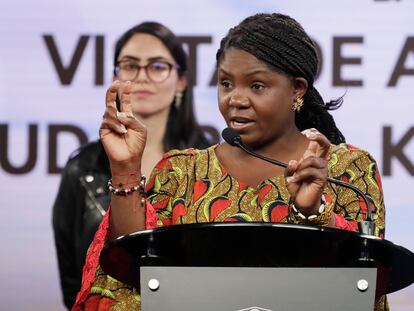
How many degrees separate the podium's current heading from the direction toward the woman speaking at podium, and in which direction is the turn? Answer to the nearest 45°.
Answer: approximately 180°

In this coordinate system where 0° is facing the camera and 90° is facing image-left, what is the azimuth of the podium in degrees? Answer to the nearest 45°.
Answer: approximately 0°

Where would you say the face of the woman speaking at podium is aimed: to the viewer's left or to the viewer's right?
to the viewer's left

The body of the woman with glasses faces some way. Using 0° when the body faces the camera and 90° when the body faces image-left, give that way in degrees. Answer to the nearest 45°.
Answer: approximately 0°

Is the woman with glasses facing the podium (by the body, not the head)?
yes

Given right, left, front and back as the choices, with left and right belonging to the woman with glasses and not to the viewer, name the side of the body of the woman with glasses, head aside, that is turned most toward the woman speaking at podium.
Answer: front

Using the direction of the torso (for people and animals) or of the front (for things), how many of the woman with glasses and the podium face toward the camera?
2

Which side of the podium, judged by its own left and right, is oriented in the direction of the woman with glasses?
back
